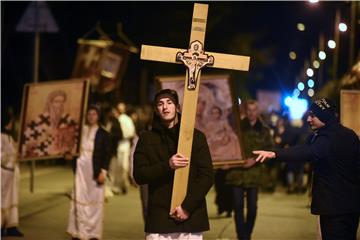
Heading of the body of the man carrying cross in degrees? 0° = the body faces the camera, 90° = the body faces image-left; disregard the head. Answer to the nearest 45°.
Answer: approximately 0°

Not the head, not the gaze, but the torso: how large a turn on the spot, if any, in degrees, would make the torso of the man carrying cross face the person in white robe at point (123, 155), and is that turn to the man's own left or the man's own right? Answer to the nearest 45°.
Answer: approximately 180°

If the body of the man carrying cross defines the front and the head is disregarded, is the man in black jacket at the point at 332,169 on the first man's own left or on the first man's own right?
on the first man's own left

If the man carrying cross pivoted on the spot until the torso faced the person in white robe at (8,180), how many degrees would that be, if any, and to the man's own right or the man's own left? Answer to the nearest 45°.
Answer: approximately 135° to the man's own right
